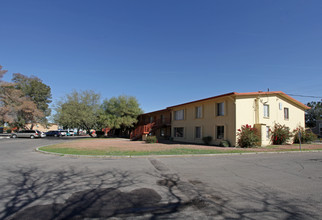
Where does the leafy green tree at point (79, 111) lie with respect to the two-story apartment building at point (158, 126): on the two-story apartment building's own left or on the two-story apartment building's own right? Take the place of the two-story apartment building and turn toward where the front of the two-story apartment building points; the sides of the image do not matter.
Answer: on the two-story apartment building's own right

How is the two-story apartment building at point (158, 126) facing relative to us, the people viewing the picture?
facing the viewer and to the left of the viewer

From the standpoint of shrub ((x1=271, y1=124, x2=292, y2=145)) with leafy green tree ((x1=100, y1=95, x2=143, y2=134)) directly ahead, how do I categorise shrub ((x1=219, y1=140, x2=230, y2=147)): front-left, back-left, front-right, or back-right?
front-left

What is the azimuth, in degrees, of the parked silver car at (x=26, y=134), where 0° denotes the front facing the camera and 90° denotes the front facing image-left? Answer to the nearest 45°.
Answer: approximately 90°

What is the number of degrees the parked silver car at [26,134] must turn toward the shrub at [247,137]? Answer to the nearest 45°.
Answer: approximately 135° to its left

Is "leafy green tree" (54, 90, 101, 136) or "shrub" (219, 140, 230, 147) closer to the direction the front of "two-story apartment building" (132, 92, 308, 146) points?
the shrub

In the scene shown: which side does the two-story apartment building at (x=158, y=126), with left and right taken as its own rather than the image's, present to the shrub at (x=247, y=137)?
left
